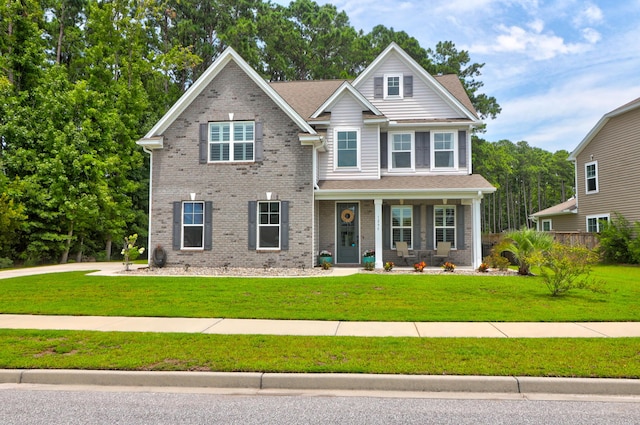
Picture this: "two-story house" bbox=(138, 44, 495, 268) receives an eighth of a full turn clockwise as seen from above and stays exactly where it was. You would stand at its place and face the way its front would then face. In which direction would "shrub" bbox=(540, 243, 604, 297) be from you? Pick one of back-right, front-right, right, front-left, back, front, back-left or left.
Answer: left

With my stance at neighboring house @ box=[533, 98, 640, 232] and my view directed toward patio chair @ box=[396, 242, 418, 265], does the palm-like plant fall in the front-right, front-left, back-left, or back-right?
front-left

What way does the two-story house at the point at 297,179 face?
toward the camera

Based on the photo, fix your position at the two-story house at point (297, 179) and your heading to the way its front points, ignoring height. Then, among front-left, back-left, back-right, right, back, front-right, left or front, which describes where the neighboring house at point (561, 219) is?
back-left

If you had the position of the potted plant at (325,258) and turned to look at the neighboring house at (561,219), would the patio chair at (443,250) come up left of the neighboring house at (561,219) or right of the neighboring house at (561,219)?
right

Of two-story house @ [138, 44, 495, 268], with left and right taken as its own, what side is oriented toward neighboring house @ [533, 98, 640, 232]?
left

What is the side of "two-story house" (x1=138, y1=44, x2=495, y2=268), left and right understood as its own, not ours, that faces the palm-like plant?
left

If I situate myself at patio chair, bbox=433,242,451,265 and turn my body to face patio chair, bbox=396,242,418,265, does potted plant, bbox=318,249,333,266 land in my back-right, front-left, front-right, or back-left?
front-left

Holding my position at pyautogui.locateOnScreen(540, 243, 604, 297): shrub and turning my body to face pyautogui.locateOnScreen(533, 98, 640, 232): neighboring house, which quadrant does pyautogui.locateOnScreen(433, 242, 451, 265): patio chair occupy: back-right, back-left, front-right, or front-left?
front-left
